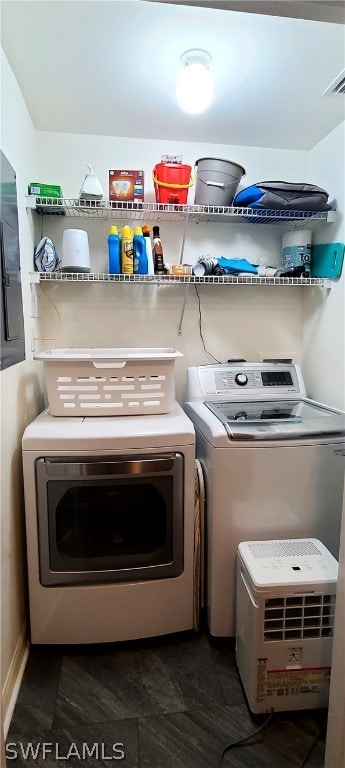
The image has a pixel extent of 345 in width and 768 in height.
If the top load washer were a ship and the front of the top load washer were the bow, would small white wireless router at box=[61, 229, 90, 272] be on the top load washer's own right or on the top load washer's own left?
on the top load washer's own right

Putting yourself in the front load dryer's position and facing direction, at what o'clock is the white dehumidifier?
The white dehumidifier is roughly at 10 o'clock from the front load dryer.

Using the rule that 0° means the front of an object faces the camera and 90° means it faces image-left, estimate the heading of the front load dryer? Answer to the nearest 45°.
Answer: approximately 0°

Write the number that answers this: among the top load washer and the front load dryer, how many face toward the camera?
2

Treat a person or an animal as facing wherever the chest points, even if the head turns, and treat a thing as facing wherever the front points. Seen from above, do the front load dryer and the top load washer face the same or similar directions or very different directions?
same or similar directions

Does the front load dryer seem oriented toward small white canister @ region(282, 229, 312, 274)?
no

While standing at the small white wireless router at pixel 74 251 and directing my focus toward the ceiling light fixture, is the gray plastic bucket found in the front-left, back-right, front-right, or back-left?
front-left

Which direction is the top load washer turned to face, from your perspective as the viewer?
facing the viewer
